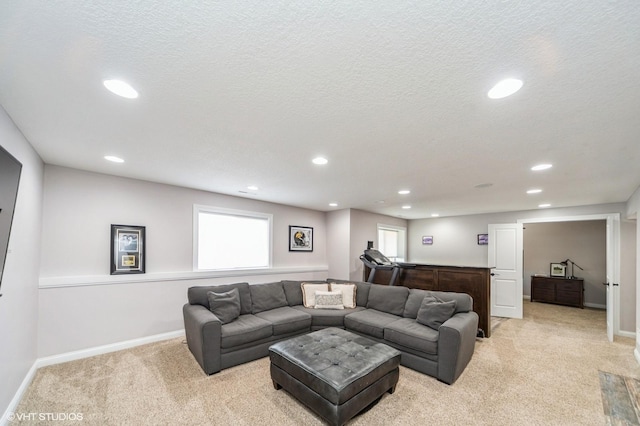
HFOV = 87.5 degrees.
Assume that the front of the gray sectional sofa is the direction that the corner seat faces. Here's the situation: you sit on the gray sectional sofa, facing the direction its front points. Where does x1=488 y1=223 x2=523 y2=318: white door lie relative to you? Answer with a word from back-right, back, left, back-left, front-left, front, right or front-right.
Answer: back-left

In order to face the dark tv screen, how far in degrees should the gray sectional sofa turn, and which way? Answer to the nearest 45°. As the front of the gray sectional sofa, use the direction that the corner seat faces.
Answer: approximately 45° to its right

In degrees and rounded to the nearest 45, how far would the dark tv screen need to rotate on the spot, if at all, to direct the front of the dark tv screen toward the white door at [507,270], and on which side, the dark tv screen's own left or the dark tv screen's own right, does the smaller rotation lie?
0° — it already faces it

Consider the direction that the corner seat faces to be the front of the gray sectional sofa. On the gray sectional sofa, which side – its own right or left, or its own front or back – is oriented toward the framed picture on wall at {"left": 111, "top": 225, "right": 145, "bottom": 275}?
right

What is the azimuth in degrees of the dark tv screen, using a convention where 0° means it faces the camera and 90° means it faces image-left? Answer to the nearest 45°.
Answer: approximately 270°

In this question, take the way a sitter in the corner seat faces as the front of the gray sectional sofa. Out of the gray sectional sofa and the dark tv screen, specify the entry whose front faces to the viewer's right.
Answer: the dark tv screen

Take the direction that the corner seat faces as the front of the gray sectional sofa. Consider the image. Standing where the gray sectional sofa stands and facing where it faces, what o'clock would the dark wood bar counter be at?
The dark wood bar counter is roughly at 8 o'clock from the gray sectional sofa.

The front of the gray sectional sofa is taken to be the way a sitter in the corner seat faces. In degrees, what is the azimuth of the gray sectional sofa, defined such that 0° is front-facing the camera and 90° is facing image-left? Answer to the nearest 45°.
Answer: approximately 0°
